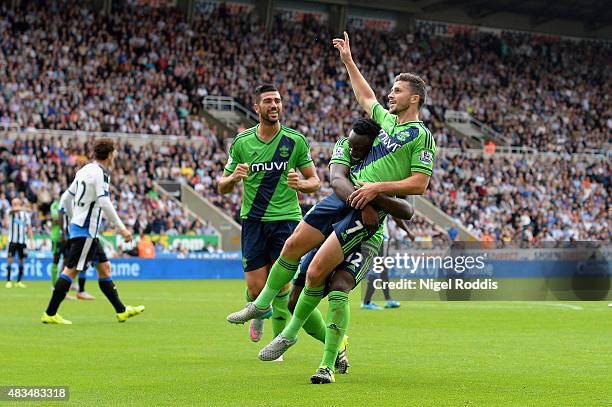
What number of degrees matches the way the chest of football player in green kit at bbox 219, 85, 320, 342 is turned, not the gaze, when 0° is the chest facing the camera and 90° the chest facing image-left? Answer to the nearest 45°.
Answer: approximately 0°

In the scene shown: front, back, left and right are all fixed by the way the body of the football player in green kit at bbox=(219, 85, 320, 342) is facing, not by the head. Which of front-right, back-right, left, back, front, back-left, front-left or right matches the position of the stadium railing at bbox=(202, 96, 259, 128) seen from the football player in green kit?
back

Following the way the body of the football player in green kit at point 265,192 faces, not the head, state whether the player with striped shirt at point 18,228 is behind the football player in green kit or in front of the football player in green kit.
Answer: behind

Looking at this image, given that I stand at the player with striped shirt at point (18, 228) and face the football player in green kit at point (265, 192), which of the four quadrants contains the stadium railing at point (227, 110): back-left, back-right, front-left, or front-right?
back-left

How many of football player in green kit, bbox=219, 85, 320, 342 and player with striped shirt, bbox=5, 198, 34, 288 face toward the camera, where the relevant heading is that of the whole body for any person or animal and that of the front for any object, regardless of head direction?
2

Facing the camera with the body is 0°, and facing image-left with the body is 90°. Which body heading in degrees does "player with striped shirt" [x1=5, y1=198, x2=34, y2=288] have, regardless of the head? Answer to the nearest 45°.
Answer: approximately 0°

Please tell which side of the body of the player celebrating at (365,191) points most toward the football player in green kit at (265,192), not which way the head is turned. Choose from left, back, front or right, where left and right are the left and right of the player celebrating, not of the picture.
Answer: right

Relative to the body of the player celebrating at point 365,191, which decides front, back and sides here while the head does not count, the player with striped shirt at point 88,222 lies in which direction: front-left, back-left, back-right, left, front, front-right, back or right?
right
